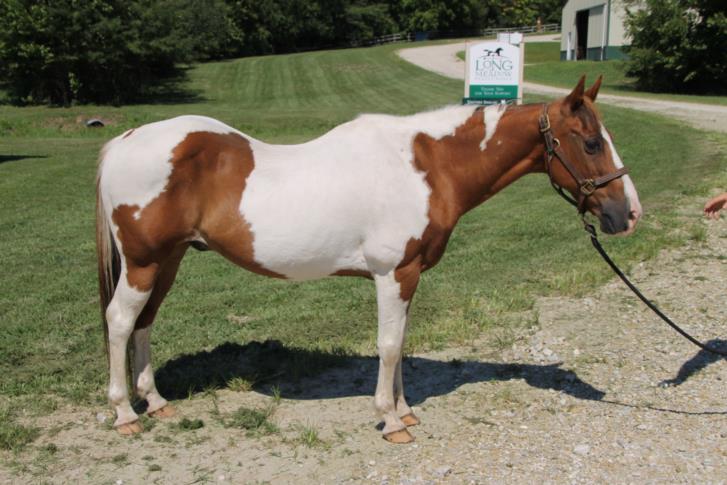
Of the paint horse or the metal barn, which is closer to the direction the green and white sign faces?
the paint horse

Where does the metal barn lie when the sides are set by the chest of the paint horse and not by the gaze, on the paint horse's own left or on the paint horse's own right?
on the paint horse's own left

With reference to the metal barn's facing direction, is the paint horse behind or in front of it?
in front

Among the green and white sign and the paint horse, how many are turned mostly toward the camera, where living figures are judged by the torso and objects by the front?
1

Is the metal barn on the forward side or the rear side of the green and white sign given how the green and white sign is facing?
on the rear side

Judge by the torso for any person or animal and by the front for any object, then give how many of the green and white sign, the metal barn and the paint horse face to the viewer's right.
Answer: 1

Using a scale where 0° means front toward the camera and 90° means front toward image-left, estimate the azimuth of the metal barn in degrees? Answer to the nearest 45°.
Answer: approximately 45°

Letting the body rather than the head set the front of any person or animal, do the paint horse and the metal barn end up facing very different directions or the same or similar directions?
very different directions

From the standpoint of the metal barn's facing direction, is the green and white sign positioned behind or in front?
in front

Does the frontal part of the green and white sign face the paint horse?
yes

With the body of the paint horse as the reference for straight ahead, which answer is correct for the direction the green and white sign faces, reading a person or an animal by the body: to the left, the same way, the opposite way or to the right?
to the right

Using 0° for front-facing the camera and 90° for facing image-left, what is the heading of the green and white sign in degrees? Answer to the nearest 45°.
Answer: approximately 0°

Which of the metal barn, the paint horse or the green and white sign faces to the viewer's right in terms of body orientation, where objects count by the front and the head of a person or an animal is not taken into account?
the paint horse
